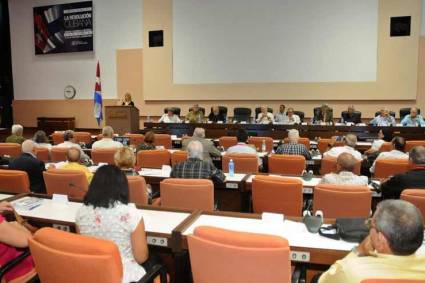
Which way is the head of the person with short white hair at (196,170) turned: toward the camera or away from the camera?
away from the camera

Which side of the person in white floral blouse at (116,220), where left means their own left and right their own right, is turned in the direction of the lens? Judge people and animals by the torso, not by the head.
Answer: back

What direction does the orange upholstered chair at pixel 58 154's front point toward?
away from the camera

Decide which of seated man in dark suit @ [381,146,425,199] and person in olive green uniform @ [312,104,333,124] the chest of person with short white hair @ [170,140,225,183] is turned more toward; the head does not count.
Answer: the person in olive green uniform

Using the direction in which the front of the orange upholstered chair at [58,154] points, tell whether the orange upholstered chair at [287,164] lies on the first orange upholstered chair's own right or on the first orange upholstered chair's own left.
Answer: on the first orange upholstered chair's own right

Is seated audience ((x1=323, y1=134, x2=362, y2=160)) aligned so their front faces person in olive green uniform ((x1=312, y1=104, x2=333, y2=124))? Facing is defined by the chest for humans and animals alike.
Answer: yes

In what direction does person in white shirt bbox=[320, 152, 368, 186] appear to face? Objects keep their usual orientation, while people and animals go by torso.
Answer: away from the camera

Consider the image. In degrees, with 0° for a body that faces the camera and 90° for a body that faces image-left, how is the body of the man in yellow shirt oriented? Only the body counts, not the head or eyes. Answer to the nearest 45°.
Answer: approximately 135°

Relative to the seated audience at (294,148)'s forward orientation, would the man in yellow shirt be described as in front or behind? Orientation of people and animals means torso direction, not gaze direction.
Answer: behind

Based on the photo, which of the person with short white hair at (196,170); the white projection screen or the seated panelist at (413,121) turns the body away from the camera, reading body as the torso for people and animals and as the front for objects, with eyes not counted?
the person with short white hair
